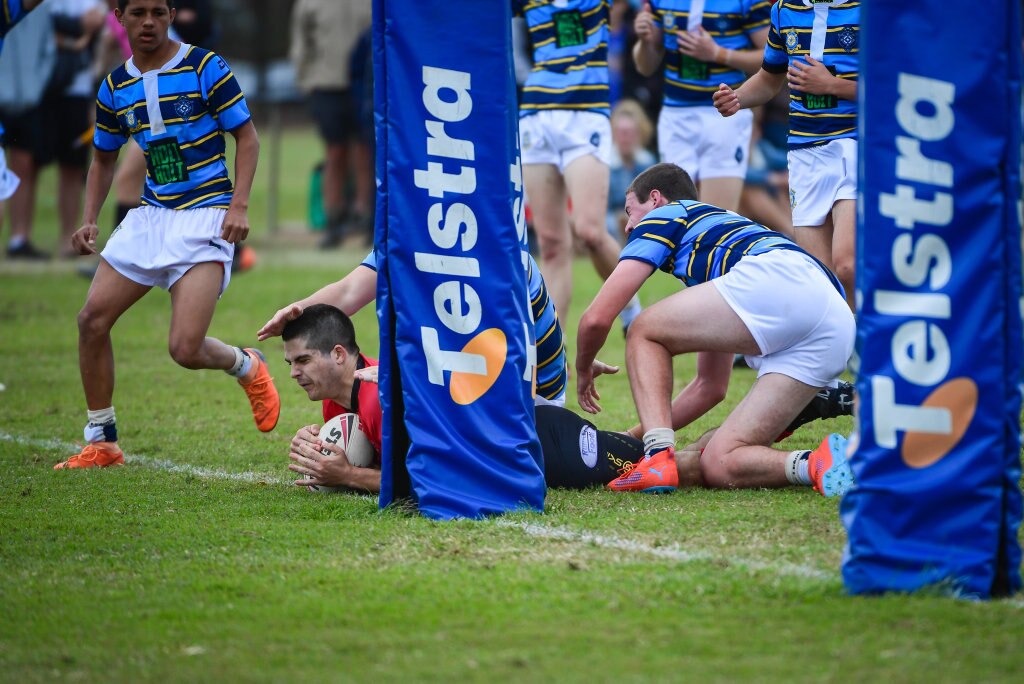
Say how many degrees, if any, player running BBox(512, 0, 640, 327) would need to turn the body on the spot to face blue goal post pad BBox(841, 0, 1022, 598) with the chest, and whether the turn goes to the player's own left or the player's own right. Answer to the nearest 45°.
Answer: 0° — they already face it

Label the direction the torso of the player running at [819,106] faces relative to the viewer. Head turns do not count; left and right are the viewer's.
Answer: facing the viewer

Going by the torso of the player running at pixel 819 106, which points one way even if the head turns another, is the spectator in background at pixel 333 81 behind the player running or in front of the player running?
behind

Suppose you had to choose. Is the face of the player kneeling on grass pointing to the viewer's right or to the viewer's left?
to the viewer's left

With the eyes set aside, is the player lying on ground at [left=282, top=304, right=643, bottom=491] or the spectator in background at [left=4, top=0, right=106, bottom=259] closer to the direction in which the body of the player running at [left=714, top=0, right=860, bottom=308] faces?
the player lying on ground

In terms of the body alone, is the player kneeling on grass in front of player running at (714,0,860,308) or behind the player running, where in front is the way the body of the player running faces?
in front

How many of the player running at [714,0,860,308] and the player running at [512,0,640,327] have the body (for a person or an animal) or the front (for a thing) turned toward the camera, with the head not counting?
2

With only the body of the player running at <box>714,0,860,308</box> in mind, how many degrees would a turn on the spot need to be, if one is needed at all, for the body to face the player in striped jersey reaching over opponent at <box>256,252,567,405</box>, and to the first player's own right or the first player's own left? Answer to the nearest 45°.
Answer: approximately 45° to the first player's own right

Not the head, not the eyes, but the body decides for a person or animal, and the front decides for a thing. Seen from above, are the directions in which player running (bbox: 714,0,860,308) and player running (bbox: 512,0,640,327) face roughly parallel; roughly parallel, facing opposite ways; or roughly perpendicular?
roughly parallel

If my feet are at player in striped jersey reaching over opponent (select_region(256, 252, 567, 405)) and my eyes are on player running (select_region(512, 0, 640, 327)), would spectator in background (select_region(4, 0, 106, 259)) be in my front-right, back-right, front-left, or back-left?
front-left

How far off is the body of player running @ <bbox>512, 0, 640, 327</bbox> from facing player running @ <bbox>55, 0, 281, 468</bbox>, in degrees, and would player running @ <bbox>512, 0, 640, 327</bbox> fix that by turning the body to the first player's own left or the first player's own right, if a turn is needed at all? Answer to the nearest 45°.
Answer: approximately 45° to the first player's own right

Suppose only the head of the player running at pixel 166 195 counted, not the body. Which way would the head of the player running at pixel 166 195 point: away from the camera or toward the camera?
toward the camera

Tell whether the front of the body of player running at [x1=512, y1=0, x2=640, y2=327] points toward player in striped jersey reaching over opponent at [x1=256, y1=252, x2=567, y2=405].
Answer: yes
